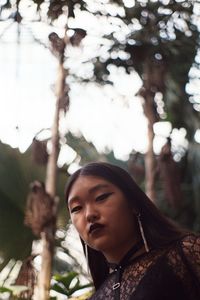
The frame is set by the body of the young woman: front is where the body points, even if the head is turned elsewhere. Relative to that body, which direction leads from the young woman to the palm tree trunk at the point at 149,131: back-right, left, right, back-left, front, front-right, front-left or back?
back-right

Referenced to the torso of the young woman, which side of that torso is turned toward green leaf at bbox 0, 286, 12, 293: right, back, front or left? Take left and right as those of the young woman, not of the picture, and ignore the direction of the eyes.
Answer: right

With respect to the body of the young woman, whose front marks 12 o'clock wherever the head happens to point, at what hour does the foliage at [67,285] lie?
The foliage is roughly at 4 o'clock from the young woman.

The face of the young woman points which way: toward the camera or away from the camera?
toward the camera

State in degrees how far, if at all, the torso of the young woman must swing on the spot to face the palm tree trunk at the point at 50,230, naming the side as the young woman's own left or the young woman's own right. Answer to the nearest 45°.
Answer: approximately 135° to the young woman's own right
